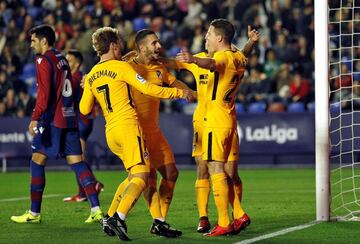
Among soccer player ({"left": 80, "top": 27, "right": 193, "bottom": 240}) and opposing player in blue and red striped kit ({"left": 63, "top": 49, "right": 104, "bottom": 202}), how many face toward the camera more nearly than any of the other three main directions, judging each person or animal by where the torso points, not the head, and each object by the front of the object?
0

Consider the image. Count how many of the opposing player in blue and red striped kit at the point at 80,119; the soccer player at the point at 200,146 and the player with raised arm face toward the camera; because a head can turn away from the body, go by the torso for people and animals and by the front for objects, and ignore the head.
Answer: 1

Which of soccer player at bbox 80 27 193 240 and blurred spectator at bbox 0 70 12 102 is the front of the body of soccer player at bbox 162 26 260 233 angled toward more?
the soccer player
